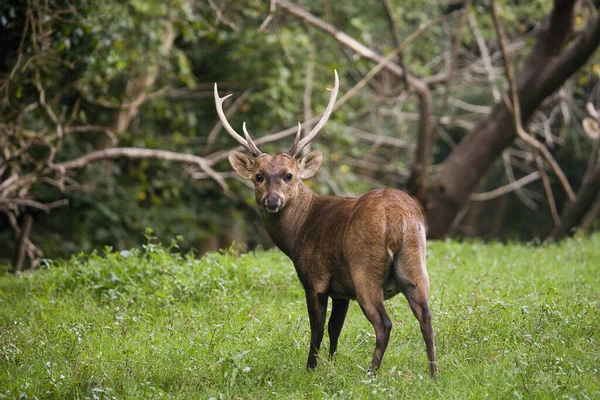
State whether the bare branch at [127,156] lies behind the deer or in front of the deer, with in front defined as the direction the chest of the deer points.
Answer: in front

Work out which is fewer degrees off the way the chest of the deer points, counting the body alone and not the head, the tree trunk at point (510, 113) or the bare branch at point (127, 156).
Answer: the bare branch

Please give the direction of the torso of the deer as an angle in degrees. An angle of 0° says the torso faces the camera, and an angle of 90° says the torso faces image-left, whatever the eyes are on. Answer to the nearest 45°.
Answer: approximately 135°

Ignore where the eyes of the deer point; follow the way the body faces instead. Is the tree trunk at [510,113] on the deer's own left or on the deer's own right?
on the deer's own right
